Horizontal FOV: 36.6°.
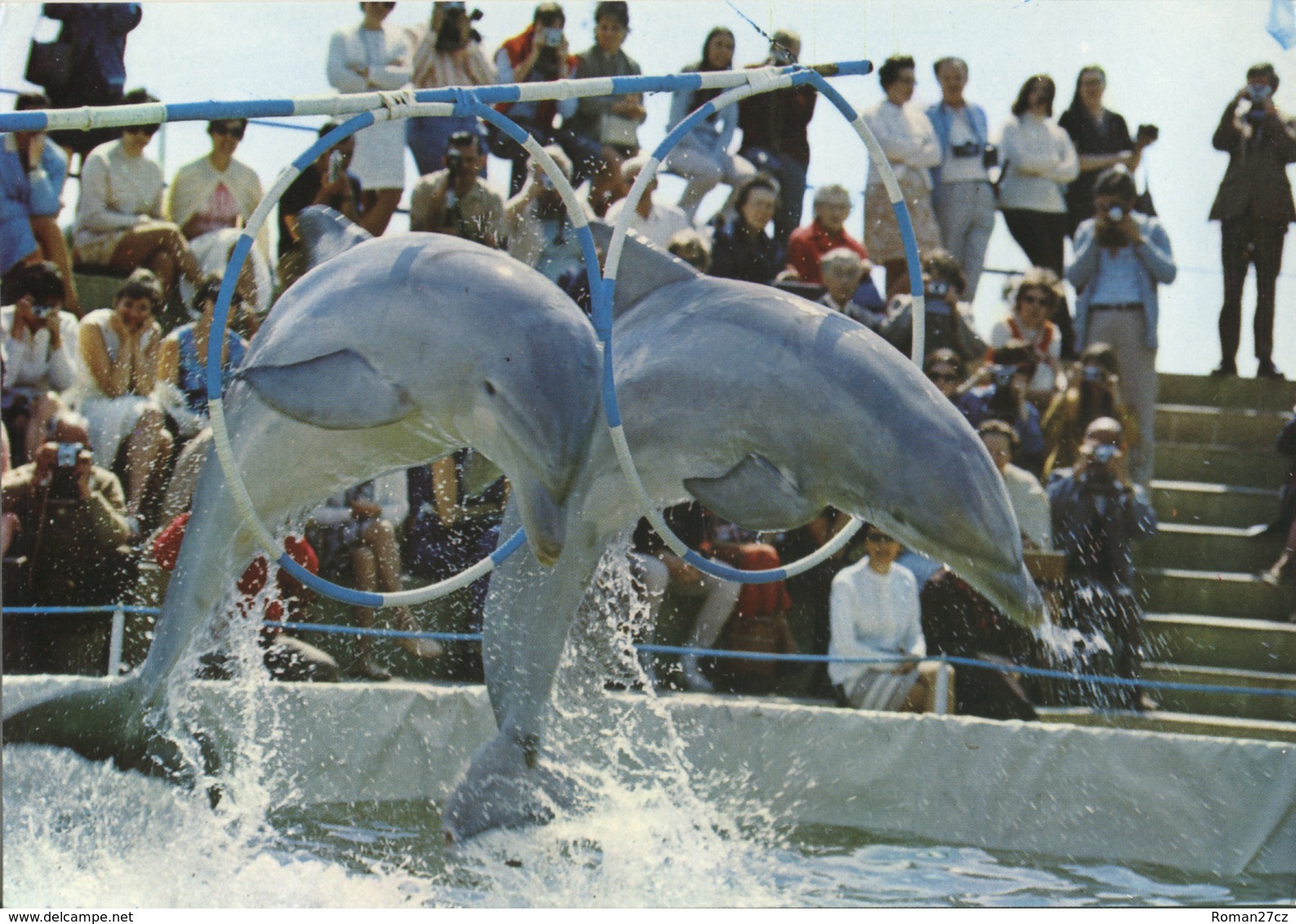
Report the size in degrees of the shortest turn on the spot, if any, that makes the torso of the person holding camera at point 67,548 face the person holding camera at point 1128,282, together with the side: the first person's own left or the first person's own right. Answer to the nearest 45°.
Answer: approximately 90° to the first person's own left

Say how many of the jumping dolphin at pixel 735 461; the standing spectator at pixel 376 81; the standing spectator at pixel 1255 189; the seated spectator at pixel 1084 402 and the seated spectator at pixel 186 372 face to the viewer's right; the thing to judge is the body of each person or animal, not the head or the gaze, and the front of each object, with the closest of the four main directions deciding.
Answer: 1

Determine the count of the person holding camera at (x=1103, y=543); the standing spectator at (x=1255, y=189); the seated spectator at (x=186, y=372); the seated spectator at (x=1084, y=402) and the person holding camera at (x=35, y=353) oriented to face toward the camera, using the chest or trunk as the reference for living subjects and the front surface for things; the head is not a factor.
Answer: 5

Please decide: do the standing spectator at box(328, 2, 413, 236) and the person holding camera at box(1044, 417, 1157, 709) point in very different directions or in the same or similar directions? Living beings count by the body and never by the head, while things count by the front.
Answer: same or similar directions

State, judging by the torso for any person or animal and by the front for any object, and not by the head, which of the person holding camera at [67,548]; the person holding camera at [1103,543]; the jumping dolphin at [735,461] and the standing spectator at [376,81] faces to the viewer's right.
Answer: the jumping dolphin

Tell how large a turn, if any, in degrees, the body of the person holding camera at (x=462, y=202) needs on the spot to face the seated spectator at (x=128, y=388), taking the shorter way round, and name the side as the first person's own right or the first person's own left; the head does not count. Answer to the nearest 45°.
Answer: approximately 90° to the first person's own right

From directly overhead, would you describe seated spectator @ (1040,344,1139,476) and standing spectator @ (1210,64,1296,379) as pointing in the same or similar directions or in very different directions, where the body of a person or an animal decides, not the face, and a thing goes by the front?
same or similar directions

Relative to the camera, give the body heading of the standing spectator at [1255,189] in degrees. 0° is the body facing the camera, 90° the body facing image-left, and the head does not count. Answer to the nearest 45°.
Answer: approximately 0°

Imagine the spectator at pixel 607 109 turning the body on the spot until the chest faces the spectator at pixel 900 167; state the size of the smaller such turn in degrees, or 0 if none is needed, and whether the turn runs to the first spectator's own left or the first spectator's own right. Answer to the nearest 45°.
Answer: approximately 90° to the first spectator's own left

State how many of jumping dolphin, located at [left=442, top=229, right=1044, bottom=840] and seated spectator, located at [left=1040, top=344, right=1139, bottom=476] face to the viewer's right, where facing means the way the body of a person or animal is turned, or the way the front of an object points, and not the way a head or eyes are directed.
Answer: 1

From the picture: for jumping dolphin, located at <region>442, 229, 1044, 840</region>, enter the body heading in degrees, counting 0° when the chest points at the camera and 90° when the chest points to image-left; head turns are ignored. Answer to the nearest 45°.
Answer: approximately 270°

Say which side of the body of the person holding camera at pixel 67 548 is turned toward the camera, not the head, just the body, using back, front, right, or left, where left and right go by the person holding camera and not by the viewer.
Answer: front

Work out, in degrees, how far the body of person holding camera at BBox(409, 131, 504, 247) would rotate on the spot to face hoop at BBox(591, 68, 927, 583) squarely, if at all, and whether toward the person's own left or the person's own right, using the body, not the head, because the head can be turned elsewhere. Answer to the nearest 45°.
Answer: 0° — they already face it

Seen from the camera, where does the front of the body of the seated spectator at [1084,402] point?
toward the camera

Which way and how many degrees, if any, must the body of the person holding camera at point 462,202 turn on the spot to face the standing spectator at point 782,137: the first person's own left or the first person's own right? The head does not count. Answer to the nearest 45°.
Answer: approximately 135° to the first person's own left

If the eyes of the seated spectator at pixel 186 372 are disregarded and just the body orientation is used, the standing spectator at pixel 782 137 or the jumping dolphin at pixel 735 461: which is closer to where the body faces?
the jumping dolphin

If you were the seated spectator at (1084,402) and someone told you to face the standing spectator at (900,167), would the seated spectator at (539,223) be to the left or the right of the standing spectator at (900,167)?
left
